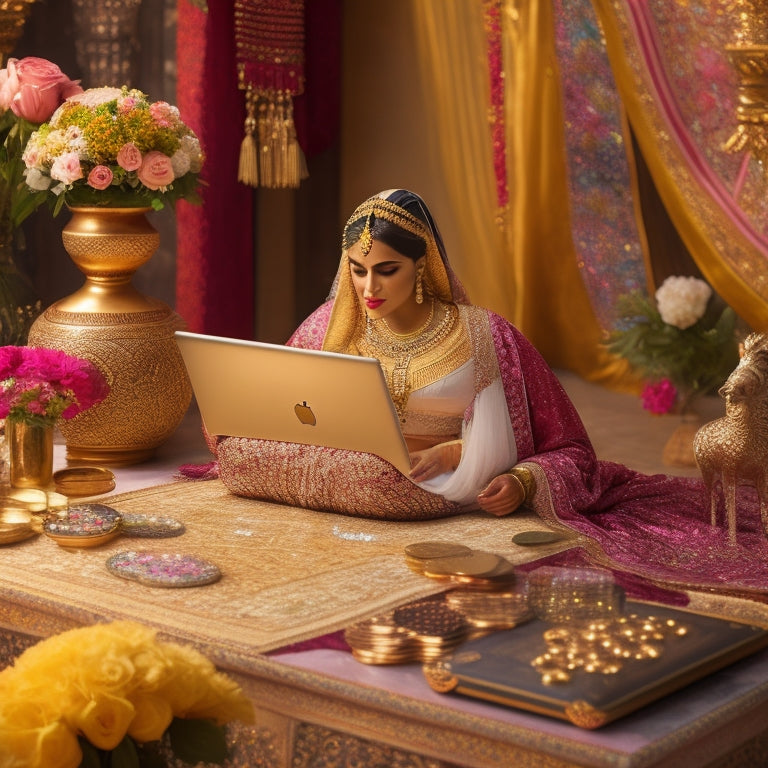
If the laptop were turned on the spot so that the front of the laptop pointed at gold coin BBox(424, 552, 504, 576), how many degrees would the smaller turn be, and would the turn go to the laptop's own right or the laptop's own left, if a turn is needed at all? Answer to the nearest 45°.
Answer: approximately 90° to the laptop's own right

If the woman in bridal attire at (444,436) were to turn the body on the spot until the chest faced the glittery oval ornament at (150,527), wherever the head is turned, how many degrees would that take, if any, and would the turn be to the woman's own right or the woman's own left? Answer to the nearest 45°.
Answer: approximately 45° to the woman's own right

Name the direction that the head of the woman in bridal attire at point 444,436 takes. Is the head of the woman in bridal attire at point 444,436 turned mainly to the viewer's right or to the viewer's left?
to the viewer's left

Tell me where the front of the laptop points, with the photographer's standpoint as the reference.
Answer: facing away from the viewer and to the right of the viewer

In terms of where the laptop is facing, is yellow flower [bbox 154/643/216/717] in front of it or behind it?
behind

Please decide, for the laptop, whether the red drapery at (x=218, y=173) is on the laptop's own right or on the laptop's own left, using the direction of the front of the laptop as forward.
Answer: on the laptop's own left

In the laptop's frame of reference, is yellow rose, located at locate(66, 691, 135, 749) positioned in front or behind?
behind

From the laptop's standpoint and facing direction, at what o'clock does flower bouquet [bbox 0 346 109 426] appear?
The flower bouquet is roughly at 8 o'clock from the laptop.

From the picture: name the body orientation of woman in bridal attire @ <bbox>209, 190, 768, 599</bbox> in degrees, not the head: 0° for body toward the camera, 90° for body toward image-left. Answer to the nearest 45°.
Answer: approximately 45°

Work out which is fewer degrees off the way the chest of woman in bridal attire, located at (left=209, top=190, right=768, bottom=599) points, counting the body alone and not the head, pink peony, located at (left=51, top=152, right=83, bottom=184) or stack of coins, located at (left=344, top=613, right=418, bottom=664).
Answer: the stack of coins

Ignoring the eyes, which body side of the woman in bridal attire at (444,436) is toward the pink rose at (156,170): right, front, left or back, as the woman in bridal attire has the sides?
right

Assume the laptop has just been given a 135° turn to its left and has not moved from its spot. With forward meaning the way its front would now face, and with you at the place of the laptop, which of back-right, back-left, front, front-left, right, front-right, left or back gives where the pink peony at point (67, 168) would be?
front-right

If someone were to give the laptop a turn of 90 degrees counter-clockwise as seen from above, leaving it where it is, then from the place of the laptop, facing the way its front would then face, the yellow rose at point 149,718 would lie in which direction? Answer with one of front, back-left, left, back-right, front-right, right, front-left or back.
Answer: back-left

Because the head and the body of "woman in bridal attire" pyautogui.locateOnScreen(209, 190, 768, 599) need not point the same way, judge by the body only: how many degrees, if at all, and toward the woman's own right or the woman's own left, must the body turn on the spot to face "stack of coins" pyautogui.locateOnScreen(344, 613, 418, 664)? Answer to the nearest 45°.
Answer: approximately 45° to the woman's own left

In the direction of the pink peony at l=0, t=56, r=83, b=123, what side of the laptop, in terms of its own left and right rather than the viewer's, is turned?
left

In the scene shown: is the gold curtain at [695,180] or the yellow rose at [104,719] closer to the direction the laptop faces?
the gold curtain
